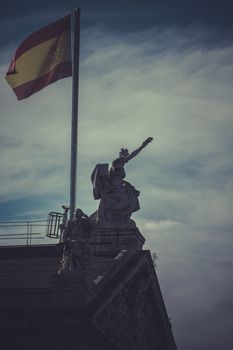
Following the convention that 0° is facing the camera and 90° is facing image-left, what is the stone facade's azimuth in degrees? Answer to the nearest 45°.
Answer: approximately 315°
